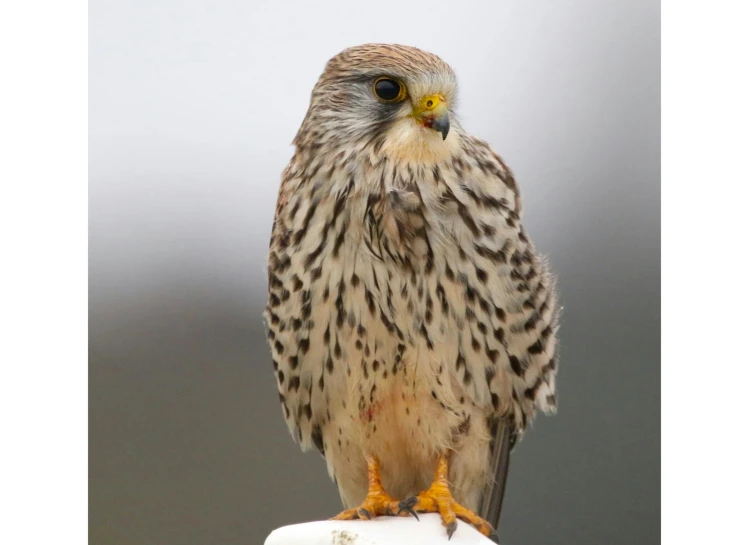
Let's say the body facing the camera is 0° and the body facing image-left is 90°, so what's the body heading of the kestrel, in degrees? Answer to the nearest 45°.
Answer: approximately 0°
